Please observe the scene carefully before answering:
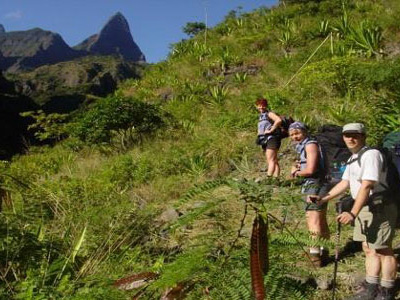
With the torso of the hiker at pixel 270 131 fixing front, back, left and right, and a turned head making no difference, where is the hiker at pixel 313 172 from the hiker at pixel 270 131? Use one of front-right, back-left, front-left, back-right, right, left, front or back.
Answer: front-left

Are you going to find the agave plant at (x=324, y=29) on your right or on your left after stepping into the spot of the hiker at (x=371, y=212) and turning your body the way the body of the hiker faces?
on your right

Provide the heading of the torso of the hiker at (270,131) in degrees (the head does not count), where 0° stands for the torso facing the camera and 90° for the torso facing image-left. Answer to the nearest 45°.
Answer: approximately 45°

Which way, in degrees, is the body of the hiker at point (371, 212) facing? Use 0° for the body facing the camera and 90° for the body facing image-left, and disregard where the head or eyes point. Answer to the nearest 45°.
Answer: approximately 45°

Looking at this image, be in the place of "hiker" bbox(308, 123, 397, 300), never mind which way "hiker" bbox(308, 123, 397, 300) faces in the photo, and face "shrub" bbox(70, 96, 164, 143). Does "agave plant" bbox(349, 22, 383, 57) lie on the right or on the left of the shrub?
right

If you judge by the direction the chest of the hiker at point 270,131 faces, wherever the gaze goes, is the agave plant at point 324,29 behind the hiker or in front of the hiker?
behind

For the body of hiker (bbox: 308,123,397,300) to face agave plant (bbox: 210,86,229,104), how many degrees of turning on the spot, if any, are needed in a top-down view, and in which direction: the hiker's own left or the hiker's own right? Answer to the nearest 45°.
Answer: approximately 135° to the hiker's own right

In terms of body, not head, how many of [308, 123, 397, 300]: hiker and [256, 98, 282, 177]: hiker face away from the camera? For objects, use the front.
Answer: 0

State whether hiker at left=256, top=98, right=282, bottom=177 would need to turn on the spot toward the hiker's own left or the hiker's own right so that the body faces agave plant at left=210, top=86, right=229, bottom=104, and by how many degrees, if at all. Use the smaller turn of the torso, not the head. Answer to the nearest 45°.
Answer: approximately 135° to the hiker's own right

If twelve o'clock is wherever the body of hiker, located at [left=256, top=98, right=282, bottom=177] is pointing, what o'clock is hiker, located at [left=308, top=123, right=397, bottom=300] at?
hiker, located at [left=308, top=123, right=397, bottom=300] is roughly at 10 o'clock from hiker, located at [left=256, top=98, right=282, bottom=177].
